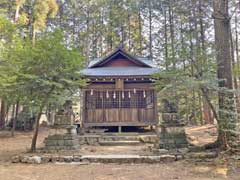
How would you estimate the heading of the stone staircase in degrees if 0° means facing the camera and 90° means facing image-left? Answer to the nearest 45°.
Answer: approximately 0°

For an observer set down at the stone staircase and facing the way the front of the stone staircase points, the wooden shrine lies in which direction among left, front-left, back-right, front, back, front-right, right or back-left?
back

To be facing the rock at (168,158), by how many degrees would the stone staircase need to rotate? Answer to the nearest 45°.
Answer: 0° — it already faces it

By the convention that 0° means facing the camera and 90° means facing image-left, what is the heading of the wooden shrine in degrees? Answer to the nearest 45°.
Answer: approximately 0°

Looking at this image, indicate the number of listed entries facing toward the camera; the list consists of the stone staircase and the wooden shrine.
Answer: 2

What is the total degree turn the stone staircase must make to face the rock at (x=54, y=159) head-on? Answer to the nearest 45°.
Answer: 0° — it already faces it

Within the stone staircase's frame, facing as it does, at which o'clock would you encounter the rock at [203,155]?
The rock is roughly at 11 o'clock from the stone staircase.
